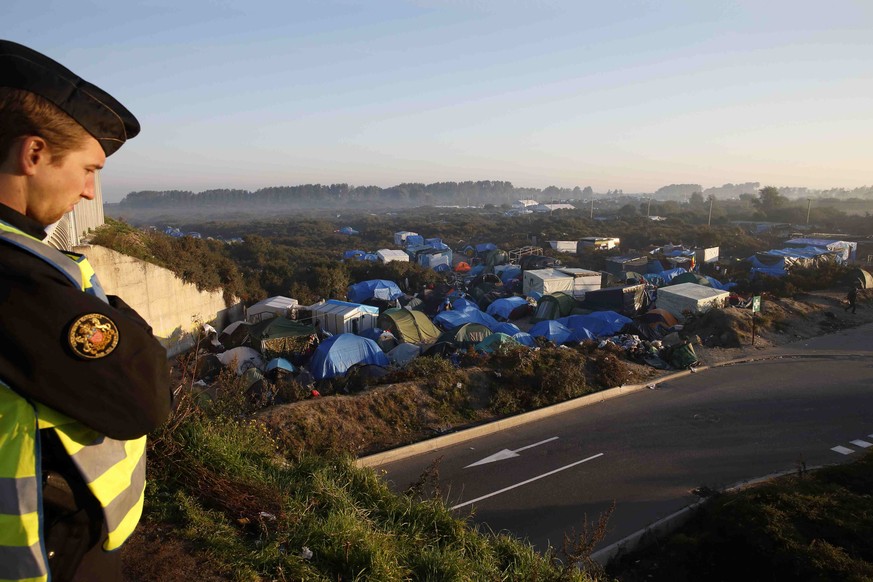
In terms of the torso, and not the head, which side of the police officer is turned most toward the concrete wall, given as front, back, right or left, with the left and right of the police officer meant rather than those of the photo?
left

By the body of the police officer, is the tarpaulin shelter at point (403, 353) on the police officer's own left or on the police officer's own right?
on the police officer's own left

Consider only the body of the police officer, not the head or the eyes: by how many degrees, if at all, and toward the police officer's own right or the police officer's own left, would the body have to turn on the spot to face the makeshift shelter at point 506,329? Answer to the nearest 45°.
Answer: approximately 45° to the police officer's own left

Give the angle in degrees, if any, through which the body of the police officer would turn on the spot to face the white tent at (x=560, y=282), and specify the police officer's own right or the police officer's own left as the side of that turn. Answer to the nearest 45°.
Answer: approximately 45° to the police officer's own left

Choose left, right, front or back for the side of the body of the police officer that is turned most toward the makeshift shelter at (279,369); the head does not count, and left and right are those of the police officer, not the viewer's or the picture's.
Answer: left

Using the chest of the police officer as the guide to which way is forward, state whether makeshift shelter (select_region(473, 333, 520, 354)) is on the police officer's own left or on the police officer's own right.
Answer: on the police officer's own left

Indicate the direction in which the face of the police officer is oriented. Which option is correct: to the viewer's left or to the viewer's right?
to the viewer's right

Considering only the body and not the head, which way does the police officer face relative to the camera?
to the viewer's right
